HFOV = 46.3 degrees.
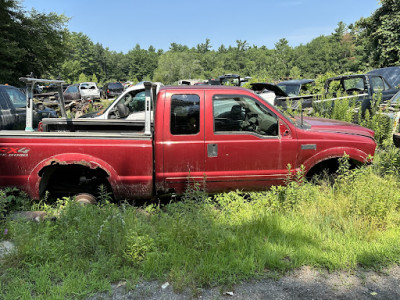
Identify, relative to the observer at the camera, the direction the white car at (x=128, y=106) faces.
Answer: facing to the left of the viewer

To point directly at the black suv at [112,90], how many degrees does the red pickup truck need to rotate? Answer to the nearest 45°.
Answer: approximately 90° to its left

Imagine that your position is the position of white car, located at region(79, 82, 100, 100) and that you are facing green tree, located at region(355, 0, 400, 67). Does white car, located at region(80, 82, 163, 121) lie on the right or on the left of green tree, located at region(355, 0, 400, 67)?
right

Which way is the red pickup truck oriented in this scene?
to the viewer's right

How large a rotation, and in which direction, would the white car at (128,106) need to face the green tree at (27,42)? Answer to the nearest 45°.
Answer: approximately 90° to its right

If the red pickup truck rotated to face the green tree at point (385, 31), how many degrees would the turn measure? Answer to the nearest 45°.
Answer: approximately 45° to its left

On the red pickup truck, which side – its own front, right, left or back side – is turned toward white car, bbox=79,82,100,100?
left

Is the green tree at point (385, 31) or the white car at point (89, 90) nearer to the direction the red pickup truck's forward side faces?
the green tree
